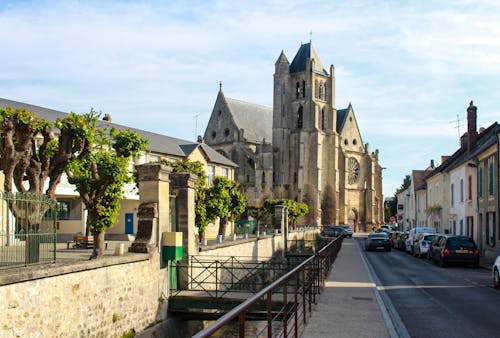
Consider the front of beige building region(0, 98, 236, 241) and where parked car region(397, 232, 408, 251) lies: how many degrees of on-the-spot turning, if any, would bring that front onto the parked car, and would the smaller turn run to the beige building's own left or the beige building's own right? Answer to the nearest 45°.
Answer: approximately 45° to the beige building's own left

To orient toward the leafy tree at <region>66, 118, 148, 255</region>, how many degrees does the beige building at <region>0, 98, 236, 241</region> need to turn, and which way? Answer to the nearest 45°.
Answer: approximately 45° to its right

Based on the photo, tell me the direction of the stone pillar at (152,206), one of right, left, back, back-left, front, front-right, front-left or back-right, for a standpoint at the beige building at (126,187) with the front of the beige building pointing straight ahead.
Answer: front-right

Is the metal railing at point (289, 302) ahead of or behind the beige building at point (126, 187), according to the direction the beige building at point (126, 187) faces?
ahead

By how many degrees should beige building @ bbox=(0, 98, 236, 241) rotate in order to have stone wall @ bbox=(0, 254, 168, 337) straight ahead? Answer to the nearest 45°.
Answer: approximately 45° to its right

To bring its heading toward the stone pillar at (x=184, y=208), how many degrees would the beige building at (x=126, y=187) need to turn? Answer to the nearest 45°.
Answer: approximately 45° to its right

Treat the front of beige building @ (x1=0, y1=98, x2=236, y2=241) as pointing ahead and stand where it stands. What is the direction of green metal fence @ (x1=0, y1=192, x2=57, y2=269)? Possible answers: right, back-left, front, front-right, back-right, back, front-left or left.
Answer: front-right

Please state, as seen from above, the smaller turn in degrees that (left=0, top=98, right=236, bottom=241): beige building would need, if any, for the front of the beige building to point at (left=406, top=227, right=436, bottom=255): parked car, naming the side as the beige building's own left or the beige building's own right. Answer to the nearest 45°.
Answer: approximately 45° to the beige building's own left

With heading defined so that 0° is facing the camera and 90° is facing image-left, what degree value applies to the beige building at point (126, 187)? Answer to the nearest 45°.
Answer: approximately 315°

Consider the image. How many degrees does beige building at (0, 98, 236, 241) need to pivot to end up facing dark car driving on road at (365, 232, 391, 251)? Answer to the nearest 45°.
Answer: approximately 45° to its left

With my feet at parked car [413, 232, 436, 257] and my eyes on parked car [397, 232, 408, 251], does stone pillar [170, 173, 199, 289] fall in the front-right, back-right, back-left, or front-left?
back-left

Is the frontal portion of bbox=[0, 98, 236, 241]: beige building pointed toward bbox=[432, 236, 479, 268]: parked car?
yes
